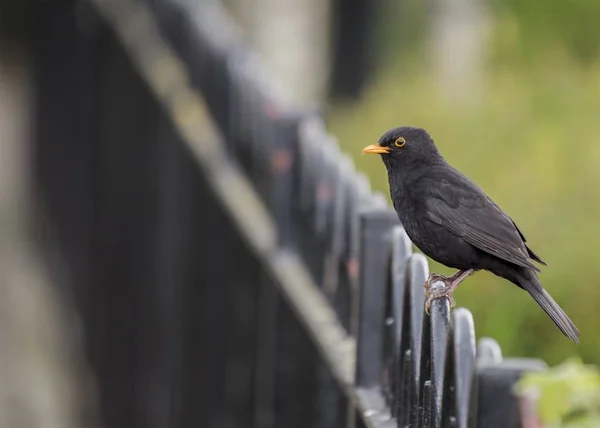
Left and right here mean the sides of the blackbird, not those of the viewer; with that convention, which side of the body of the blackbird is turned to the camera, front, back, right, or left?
left
